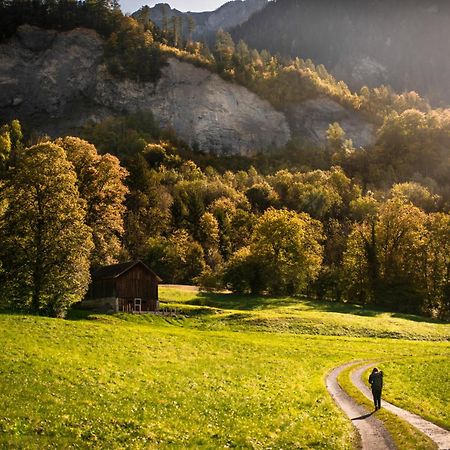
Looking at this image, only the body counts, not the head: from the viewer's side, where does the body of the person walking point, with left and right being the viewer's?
facing away from the viewer
